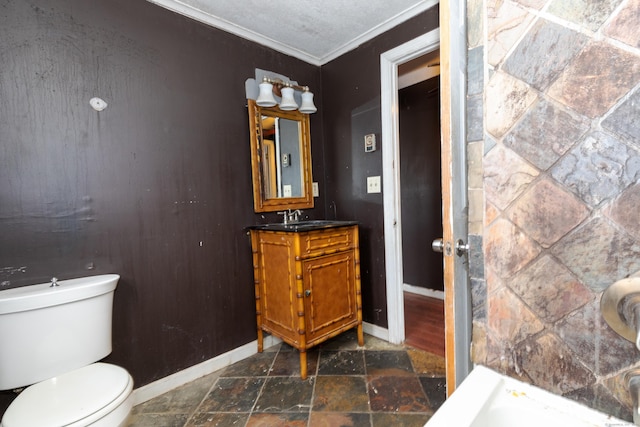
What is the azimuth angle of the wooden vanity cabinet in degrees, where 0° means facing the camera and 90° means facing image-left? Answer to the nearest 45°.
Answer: approximately 315°

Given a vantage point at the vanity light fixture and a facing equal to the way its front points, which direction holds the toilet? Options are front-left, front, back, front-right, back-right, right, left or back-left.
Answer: right

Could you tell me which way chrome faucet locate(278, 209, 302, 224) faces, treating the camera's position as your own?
facing the viewer and to the right of the viewer

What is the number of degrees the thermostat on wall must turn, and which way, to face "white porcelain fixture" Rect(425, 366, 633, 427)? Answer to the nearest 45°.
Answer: approximately 45° to its left
